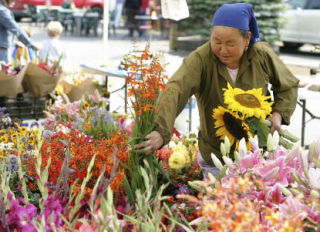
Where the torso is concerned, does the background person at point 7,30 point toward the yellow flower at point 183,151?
no

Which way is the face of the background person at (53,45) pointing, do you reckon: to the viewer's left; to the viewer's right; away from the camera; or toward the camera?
away from the camera

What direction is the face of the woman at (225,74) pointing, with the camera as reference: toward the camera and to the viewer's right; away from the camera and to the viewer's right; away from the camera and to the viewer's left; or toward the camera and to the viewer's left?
toward the camera and to the viewer's left

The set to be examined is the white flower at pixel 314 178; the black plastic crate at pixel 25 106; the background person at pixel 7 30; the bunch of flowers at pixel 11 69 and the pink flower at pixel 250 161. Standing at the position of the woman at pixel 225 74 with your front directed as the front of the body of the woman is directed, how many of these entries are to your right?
3

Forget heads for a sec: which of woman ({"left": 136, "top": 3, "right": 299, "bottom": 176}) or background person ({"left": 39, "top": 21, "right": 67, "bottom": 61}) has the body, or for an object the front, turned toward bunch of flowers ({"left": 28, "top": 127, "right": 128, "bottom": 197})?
the woman

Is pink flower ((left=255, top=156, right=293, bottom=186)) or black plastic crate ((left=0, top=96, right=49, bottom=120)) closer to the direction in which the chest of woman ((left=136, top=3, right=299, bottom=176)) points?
the pink flower

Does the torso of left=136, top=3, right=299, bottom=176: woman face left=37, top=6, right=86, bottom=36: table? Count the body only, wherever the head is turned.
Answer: no

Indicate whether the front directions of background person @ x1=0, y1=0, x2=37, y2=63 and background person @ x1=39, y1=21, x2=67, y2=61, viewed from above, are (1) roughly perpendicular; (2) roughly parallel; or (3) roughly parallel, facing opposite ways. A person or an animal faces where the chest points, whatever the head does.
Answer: roughly perpendicular

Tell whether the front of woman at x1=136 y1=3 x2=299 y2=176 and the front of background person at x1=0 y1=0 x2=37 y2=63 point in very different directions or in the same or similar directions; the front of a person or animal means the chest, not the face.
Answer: very different directions

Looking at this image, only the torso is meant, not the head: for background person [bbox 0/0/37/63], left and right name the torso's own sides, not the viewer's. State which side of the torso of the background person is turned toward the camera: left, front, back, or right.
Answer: right

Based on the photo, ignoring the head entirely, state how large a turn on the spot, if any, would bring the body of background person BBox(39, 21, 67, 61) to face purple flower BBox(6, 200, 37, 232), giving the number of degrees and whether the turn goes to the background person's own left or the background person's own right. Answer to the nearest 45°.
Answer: approximately 180°

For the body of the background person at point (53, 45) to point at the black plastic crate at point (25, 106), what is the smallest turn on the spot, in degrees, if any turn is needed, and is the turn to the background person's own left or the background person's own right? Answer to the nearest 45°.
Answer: approximately 180°

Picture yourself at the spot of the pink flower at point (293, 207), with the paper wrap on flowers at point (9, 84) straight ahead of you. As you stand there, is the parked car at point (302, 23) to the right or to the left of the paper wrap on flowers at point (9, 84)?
right

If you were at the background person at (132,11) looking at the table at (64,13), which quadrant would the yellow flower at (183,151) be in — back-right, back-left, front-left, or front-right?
back-left

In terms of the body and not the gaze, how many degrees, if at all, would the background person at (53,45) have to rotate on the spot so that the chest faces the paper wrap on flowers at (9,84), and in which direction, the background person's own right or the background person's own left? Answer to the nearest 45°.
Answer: approximately 180°

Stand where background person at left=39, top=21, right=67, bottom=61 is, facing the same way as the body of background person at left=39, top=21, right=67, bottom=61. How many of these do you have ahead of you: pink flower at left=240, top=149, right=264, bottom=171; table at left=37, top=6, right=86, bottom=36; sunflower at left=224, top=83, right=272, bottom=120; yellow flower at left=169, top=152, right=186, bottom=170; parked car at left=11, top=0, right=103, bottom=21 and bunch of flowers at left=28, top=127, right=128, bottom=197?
2

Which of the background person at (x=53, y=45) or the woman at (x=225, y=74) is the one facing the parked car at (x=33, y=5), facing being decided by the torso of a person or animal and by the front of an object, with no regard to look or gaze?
the background person

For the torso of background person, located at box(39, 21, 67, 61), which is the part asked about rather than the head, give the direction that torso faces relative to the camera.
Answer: away from the camera

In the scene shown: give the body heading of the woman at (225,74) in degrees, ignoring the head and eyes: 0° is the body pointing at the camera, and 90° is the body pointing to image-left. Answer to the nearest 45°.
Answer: approximately 45°
